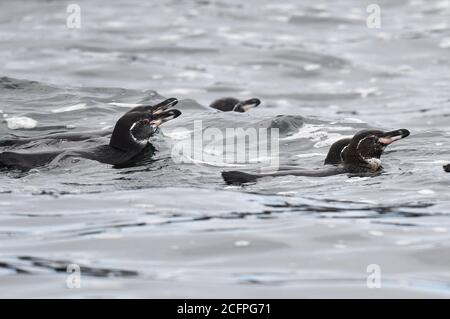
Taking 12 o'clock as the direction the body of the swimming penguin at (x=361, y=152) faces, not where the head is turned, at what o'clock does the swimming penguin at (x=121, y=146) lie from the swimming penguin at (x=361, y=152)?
the swimming penguin at (x=121, y=146) is roughly at 6 o'clock from the swimming penguin at (x=361, y=152).

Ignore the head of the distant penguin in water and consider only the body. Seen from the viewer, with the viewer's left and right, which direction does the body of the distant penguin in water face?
facing to the right of the viewer

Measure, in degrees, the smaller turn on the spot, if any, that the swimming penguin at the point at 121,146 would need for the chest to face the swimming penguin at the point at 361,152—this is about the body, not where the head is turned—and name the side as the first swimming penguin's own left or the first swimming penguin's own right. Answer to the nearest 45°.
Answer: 0° — it already faces it

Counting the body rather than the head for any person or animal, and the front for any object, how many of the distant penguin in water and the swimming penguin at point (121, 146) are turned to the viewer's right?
2

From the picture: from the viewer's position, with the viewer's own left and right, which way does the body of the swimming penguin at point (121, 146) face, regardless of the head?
facing to the right of the viewer

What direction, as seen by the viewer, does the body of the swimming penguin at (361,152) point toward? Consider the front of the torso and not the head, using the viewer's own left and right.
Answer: facing to the right of the viewer

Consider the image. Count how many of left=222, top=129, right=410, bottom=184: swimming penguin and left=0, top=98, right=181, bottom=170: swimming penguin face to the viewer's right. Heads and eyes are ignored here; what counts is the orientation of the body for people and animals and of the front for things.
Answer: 2

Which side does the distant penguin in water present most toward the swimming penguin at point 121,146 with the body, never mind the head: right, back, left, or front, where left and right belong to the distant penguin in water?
right

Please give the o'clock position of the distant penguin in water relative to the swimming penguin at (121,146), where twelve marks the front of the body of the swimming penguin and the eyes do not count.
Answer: The distant penguin in water is roughly at 10 o'clock from the swimming penguin.
